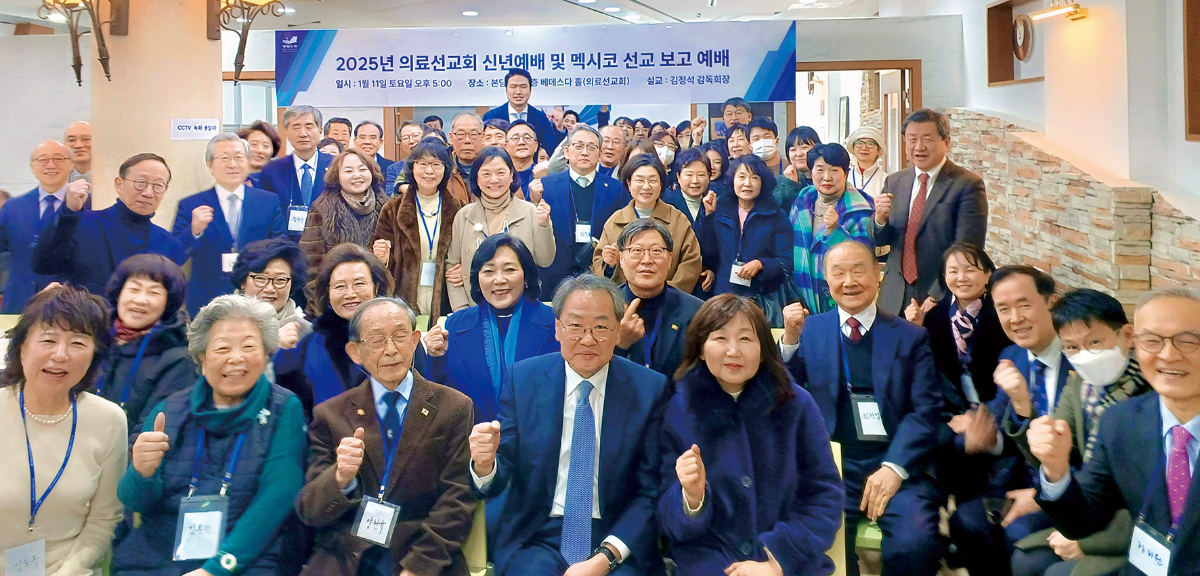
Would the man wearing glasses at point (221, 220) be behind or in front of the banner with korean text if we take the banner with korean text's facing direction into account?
in front

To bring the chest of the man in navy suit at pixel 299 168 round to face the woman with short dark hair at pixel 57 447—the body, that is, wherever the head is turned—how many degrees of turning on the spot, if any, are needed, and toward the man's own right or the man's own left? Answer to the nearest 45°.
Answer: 0° — they already face them

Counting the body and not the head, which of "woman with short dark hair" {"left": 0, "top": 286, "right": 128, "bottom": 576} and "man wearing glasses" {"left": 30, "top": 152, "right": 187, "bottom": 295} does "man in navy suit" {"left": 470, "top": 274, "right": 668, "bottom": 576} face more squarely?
the woman with short dark hair

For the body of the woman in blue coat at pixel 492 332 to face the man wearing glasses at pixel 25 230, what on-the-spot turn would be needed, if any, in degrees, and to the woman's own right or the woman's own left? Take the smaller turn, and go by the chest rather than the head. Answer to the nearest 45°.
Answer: approximately 135° to the woman's own right

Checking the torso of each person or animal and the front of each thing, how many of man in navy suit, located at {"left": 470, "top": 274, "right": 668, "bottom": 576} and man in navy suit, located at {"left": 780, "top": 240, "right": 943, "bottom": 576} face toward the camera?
2

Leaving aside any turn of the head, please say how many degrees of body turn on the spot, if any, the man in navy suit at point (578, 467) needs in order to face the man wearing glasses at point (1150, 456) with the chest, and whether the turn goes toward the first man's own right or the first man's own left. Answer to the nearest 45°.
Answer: approximately 90° to the first man's own left

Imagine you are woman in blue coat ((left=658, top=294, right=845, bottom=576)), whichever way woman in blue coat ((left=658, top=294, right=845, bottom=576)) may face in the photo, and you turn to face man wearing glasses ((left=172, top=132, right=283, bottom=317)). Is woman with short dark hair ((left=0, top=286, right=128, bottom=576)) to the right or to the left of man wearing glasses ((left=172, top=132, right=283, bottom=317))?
left

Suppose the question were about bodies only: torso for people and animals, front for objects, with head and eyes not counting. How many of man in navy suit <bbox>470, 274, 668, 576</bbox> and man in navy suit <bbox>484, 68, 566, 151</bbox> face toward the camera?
2

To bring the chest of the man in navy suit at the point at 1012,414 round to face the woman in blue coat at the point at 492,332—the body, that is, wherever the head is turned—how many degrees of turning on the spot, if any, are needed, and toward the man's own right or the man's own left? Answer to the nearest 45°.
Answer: approximately 45° to the man's own right
